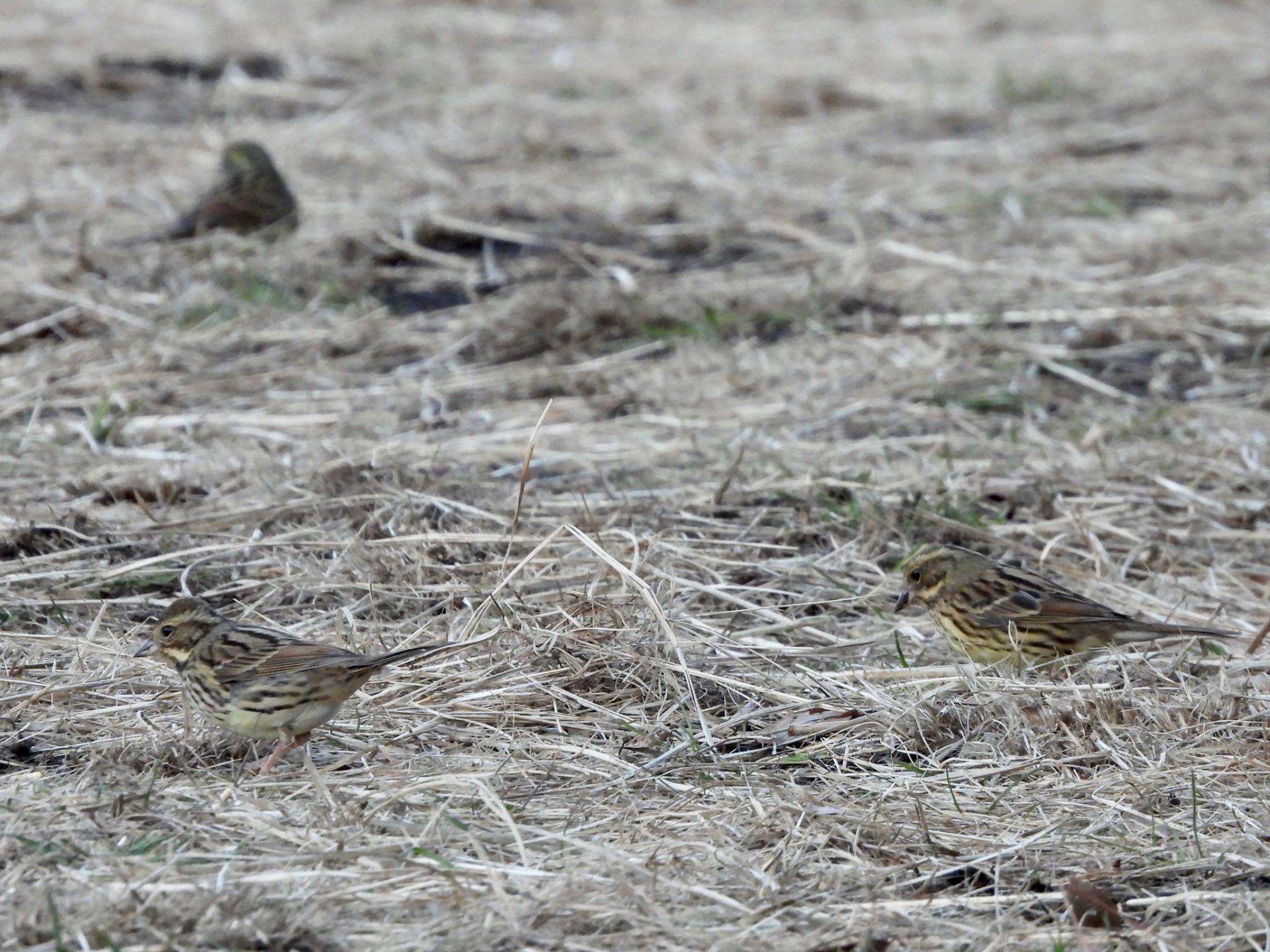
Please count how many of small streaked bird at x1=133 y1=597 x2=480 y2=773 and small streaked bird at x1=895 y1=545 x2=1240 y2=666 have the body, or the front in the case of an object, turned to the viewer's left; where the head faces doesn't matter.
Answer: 2

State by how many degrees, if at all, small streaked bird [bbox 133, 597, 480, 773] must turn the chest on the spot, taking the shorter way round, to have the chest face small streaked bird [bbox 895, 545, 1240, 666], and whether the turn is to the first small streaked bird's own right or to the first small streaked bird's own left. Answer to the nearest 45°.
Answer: approximately 180°

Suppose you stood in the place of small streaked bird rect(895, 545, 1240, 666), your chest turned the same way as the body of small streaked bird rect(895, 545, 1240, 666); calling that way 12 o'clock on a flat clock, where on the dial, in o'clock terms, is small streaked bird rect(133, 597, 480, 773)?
small streaked bird rect(133, 597, 480, 773) is roughly at 11 o'clock from small streaked bird rect(895, 545, 1240, 666).

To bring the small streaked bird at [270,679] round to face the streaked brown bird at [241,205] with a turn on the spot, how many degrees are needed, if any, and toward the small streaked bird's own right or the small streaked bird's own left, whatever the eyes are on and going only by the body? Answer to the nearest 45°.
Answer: approximately 90° to the small streaked bird's own right

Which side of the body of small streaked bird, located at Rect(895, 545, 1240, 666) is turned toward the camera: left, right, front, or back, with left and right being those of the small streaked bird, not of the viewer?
left

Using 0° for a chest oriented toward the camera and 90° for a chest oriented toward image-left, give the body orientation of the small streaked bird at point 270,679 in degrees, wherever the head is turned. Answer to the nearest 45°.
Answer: approximately 90°

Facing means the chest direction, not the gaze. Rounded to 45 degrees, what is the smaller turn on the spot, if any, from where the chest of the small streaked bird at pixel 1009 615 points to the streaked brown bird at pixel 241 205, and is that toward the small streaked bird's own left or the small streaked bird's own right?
approximately 45° to the small streaked bird's own right
